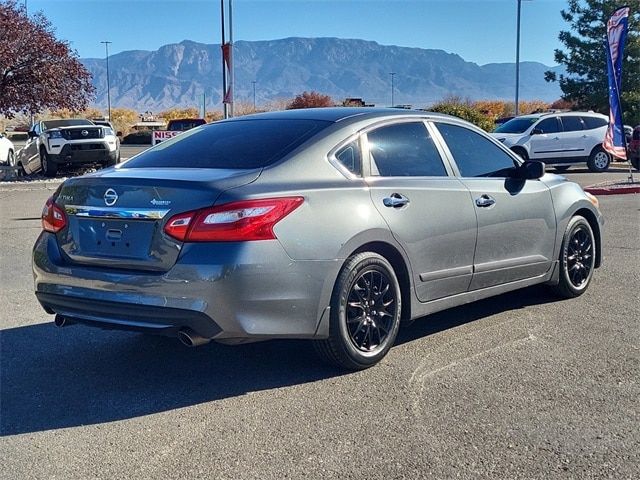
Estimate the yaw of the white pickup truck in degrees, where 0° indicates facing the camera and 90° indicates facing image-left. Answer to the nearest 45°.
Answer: approximately 315°

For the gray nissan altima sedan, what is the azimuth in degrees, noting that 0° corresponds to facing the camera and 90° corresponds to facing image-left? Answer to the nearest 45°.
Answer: approximately 225°

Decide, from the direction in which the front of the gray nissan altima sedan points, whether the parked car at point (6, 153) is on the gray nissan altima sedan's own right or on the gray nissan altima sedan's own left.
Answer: on the gray nissan altima sedan's own left
